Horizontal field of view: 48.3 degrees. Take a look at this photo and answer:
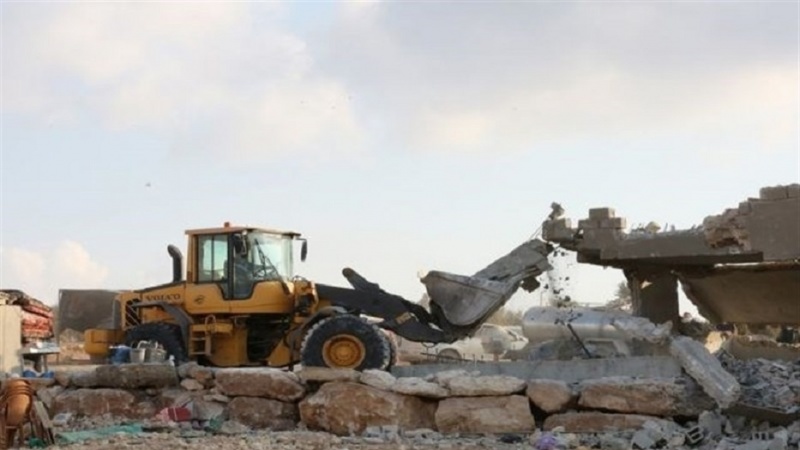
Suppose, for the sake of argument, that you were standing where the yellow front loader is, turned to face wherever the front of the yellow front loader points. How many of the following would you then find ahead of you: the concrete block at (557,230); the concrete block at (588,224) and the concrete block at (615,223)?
3

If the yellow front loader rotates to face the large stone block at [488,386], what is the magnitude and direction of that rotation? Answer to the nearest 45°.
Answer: approximately 45° to its right

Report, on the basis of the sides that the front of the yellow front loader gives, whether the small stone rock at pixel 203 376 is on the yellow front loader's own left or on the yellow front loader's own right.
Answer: on the yellow front loader's own right

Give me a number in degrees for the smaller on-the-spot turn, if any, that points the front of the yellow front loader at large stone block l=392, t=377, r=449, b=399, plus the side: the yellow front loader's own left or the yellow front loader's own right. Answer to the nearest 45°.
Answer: approximately 45° to the yellow front loader's own right

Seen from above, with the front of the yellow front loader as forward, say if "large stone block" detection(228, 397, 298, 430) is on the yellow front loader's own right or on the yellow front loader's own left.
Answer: on the yellow front loader's own right

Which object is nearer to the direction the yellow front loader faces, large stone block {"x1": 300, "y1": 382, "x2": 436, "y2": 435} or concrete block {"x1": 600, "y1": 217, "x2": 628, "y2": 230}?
the concrete block

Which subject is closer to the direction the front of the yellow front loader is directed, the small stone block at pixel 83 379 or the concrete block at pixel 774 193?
the concrete block

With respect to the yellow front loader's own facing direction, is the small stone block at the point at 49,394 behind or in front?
behind

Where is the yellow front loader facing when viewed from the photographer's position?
facing to the right of the viewer

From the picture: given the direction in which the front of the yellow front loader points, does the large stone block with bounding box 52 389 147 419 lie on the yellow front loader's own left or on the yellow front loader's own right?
on the yellow front loader's own right
